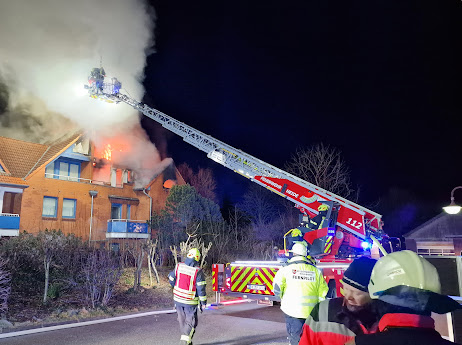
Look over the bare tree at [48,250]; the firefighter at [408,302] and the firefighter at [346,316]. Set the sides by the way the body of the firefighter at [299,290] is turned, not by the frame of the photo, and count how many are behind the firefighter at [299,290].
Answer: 2

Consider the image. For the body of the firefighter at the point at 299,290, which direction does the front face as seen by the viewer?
away from the camera

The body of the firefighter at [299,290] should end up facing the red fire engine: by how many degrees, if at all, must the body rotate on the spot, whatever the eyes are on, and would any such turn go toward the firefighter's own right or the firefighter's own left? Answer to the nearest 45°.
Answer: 0° — they already face it

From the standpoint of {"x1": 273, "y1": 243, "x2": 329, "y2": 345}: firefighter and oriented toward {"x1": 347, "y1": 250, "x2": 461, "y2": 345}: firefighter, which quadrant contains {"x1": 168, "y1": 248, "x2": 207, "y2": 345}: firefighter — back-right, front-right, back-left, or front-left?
back-right

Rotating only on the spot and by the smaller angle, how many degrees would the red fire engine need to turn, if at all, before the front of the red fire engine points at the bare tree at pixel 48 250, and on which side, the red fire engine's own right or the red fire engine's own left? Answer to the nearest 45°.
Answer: approximately 135° to the red fire engine's own left

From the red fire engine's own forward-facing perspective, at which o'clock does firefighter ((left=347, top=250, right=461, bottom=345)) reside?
The firefighter is roughly at 5 o'clock from the red fire engine.

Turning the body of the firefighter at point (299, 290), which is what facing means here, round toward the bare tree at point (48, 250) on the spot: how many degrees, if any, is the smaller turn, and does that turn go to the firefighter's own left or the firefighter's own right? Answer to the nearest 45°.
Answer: approximately 45° to the firefighter's own left

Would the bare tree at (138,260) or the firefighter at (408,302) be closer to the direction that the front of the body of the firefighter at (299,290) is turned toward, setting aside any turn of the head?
the bare tree

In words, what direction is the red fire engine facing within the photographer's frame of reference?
facing away from the viewer and to the right of the viewer

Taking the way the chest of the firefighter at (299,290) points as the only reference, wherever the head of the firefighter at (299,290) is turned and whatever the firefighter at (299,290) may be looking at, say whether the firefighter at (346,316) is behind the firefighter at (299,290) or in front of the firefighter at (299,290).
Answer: behind

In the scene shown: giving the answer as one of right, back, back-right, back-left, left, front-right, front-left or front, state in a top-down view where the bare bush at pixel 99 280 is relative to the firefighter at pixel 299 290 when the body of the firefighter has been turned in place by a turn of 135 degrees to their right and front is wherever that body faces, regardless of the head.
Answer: back

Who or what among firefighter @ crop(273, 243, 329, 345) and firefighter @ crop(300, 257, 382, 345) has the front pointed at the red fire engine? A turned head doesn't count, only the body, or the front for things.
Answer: firefighter @ crop(273, 243, 329, 345)
